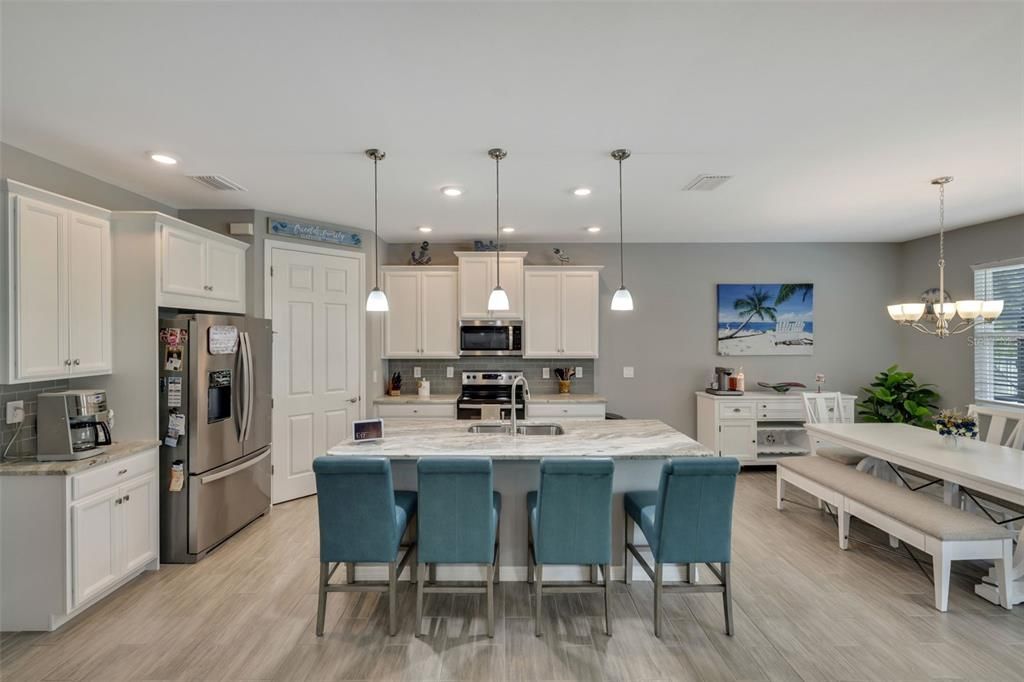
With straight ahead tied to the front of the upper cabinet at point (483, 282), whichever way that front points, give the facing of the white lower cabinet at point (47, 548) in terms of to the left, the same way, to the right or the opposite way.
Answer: to the left

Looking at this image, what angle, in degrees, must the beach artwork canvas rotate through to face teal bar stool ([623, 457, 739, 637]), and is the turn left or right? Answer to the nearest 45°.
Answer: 0° — it already faces it

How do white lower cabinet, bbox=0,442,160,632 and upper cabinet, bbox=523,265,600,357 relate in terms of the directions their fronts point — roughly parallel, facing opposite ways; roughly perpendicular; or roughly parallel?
roughly perpendicular

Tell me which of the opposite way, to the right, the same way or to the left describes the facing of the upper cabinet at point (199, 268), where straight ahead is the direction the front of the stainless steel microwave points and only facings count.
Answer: to the left

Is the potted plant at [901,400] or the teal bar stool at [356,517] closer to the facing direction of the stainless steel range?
the teal bar stool

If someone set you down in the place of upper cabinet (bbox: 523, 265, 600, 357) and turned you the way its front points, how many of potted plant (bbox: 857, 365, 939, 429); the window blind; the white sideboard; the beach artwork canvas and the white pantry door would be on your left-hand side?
4

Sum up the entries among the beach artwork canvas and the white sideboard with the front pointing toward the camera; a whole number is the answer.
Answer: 2

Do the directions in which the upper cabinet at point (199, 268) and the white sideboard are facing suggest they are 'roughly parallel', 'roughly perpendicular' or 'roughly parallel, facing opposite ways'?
roughly perpendicular

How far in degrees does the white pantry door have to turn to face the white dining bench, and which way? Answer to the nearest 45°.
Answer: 0° — it already faces it

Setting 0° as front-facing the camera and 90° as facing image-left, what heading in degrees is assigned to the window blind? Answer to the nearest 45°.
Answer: approximately 45°
